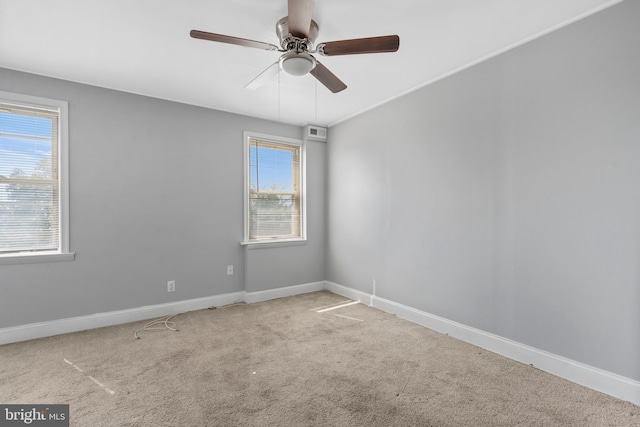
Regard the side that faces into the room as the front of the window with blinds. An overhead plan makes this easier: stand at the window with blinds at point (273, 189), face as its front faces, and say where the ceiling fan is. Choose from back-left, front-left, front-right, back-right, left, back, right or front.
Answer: front-right

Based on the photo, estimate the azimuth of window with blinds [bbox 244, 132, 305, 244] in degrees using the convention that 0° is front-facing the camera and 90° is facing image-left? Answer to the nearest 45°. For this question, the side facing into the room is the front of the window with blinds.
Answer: approximately 315°

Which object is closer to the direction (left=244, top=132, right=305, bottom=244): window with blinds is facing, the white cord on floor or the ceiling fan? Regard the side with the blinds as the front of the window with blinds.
the ceiling fan

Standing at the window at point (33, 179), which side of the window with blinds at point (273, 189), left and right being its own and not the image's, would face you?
right

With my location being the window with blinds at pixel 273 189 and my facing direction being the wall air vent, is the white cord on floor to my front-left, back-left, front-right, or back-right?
back-right
